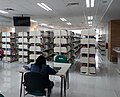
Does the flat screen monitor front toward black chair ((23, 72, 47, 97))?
yes

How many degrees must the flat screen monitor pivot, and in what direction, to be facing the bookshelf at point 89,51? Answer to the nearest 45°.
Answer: approximately 45° to its left

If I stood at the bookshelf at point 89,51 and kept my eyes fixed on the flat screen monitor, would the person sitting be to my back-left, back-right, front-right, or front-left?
front-left

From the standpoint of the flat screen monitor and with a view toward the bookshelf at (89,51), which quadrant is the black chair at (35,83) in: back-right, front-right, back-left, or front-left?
front-right

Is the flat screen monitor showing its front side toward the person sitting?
yes

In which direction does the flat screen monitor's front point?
toward the camera

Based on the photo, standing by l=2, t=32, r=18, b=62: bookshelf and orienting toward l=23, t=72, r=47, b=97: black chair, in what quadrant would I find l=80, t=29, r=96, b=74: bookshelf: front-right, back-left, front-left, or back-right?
front-left
